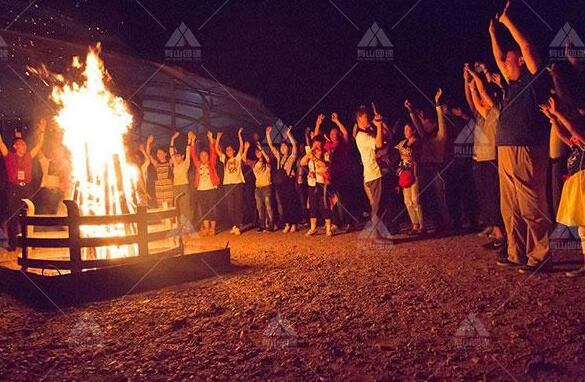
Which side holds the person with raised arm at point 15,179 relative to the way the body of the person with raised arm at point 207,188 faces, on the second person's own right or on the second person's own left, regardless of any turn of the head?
on the second person's own right

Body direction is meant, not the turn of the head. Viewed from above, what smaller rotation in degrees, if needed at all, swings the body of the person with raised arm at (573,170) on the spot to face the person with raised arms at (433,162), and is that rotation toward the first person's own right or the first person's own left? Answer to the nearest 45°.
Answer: approximately 45° to the first person's own right

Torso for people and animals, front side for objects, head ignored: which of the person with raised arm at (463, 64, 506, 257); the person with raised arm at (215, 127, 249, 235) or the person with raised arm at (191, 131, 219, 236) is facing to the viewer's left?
the person with raised arm at (463, 64, 506, 257)

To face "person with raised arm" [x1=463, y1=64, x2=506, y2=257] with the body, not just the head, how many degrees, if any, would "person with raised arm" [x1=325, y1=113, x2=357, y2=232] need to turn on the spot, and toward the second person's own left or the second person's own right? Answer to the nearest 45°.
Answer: approximately 90° to the second person's own left

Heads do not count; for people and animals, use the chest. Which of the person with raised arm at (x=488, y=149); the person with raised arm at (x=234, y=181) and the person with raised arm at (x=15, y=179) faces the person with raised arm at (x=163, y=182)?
the person with raised arm at (x=488, y=149)

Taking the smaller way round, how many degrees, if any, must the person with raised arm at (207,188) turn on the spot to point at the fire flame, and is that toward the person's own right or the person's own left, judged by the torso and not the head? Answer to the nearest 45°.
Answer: approximately 45° to the person's own right

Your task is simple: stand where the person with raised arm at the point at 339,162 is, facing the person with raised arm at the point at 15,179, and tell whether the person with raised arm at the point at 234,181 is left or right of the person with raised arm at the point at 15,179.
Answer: right

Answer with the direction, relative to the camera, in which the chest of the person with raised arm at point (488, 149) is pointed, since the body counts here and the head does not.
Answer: to the viewer's left
